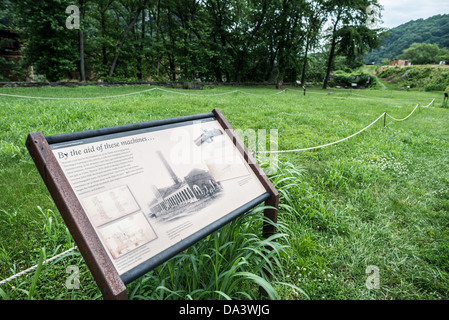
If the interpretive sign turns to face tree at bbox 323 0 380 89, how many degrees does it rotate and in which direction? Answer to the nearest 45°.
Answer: approximately 90° to its left

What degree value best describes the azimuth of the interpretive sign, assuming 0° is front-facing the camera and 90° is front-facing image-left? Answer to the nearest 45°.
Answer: approximately 315°

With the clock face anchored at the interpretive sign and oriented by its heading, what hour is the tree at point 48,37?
The tree is roughly at 7 o'clock from the interpretive sign.
